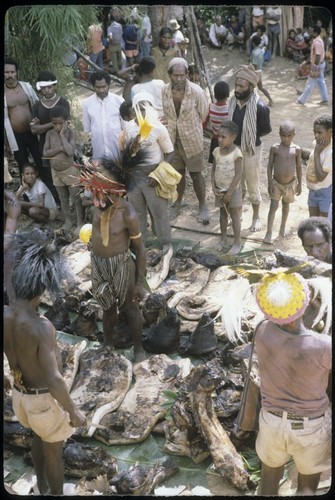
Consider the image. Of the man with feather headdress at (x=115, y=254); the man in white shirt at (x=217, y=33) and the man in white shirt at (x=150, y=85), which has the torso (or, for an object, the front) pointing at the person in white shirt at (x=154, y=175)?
the man in white shirt at (x=217, y=33)

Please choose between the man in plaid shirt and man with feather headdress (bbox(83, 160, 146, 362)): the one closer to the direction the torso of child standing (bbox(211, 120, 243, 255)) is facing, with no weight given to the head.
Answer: the man with feather headdress

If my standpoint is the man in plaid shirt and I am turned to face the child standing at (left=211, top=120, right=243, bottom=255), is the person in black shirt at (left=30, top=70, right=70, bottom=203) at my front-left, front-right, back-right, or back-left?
back-right

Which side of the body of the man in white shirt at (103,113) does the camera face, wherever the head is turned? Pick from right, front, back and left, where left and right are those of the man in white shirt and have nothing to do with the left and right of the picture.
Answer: front

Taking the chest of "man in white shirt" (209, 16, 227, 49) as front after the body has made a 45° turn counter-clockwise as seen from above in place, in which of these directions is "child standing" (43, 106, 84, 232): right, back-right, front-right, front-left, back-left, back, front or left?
front-right

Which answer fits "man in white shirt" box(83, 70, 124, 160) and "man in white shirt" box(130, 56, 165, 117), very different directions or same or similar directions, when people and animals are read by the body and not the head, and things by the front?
very different directions

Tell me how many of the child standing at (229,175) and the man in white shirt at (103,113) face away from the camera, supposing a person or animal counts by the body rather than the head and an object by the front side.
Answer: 0

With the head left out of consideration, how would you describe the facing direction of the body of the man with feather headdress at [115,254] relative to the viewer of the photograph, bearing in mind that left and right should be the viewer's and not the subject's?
facing the viewer and to the left of the viewer

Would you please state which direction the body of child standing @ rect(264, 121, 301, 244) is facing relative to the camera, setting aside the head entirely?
toward the camera

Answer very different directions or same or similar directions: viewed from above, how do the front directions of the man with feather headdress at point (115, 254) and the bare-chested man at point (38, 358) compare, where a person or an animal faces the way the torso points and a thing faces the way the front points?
very different directions

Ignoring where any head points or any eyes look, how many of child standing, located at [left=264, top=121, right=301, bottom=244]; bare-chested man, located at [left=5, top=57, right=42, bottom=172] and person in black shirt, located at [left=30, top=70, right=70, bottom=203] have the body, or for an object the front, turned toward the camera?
3

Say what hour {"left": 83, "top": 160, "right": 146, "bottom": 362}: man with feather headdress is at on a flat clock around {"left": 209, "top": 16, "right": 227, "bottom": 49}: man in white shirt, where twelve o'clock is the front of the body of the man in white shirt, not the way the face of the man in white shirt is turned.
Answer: The man with feather headdress is roughly at 12 o'clock from the man in white shirt.

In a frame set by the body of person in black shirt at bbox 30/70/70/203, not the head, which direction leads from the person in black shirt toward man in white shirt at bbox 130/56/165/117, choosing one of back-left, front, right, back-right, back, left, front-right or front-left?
left

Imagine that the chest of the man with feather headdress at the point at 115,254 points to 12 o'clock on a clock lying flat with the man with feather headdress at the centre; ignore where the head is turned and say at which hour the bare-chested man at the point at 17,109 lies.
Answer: The bare-chested man is roughly at 4 o'clock from the man with feather headdress.

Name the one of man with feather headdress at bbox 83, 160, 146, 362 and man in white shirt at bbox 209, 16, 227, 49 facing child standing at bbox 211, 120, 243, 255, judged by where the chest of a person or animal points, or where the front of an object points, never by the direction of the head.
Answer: the man in white shirt
